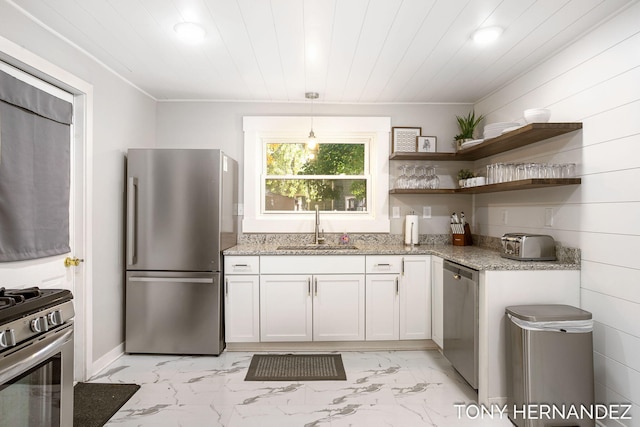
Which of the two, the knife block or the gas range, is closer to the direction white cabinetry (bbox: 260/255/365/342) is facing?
the gas range

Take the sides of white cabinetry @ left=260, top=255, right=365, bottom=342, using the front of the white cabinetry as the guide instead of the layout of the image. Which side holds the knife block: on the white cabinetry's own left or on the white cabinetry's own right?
on the white cabinetry's own left

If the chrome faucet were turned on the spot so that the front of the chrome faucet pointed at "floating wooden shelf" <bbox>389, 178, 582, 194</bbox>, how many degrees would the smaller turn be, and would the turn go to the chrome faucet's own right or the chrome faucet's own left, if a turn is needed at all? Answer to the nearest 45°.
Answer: approximately 45° to the chrome faucet's own left

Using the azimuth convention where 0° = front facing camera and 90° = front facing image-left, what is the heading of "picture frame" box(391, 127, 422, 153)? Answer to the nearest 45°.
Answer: approximately 0°

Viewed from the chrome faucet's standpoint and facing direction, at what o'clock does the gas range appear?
The gas range is roughly at 1 o'clock from the chrome faucet.

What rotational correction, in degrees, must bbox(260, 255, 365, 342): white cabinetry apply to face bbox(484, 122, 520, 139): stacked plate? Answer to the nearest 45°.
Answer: approximately 90° to its left
